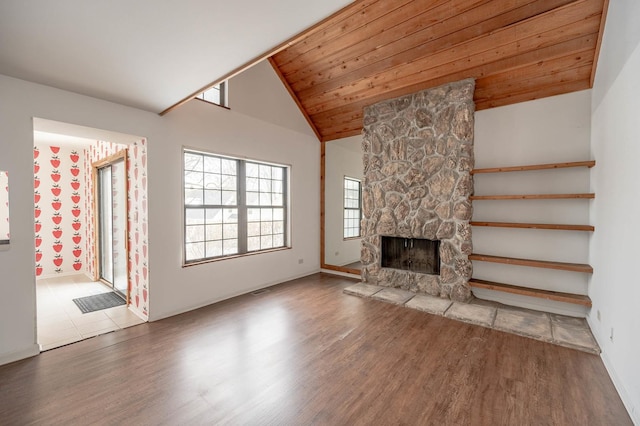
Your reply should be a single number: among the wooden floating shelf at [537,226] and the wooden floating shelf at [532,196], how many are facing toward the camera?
2

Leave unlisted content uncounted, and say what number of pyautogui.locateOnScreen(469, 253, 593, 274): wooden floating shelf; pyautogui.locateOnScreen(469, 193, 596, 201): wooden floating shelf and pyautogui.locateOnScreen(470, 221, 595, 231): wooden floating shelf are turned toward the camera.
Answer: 3

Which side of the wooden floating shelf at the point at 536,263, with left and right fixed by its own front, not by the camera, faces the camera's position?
front

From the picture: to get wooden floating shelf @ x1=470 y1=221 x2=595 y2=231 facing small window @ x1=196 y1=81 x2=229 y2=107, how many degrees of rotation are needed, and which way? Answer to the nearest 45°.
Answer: approximately 45° to its right

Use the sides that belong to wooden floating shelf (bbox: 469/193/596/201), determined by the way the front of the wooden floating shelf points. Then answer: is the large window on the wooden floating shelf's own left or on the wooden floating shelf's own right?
on the wooden floating shelf's own right

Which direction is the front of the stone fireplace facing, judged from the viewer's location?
facing the viewer and to the left of the viewer

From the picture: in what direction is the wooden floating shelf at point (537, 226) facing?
toward the camera

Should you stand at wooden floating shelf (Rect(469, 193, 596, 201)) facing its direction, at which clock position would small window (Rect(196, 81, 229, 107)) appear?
The small window is roughly at 2 o'clock from the wooden floating shelf.

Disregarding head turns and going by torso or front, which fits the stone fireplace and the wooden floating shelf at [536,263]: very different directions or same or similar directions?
same or similar directions
